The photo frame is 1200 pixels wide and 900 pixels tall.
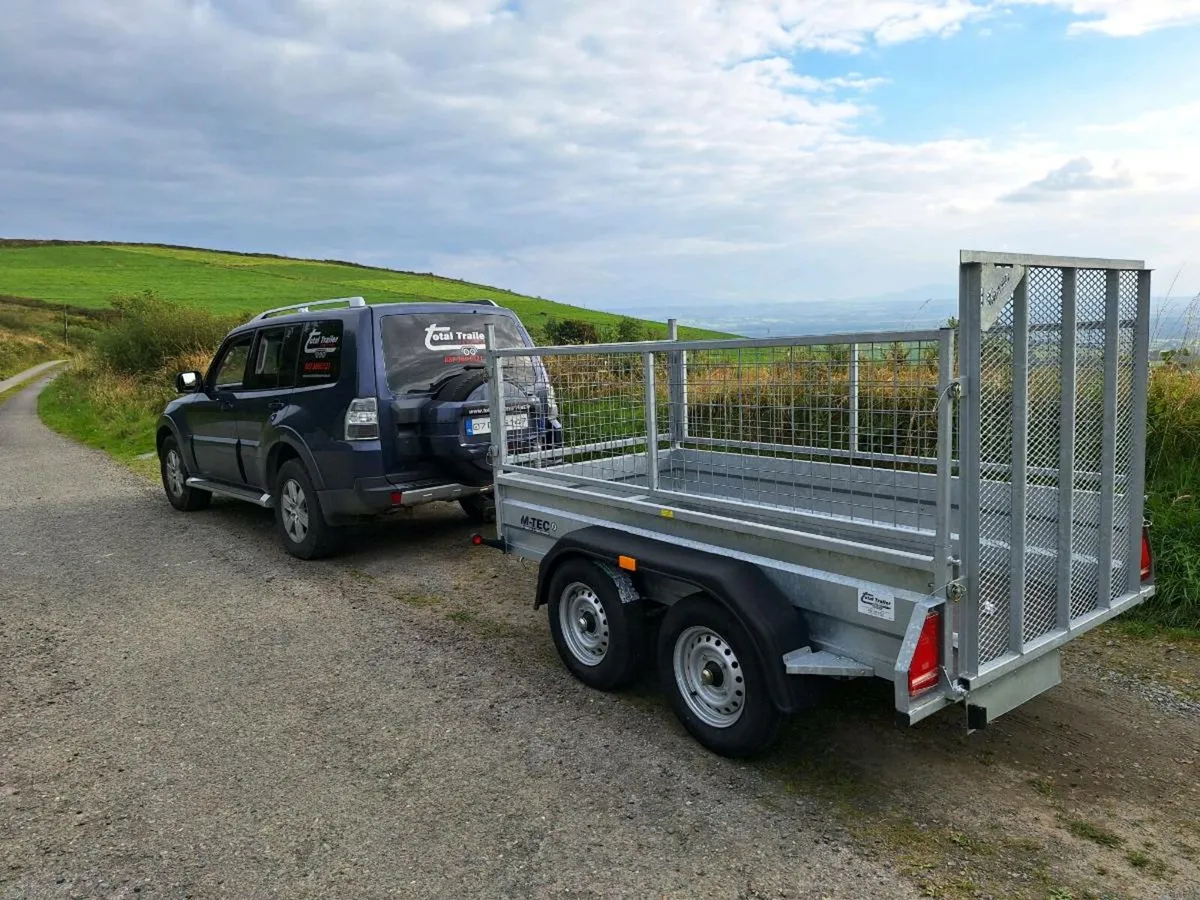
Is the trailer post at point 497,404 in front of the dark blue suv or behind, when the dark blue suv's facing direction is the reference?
behind

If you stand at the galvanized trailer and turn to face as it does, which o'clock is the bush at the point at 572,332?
The bush is roughly at 1 o'clock from the galvanized trailer.

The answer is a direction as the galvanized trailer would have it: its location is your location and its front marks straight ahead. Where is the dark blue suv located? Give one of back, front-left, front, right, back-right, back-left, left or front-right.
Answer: front

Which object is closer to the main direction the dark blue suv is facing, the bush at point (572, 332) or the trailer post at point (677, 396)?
the bush

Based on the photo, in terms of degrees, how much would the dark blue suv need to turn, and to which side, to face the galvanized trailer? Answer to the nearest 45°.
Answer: approximately 180°

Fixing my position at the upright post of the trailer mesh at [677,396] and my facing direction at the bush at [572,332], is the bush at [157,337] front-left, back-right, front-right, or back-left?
front-left

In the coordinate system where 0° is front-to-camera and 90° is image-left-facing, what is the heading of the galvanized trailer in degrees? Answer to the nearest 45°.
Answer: approximately 135°

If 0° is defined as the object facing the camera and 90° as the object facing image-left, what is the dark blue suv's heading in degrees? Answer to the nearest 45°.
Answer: approximately 135°

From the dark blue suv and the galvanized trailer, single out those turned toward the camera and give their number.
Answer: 0
